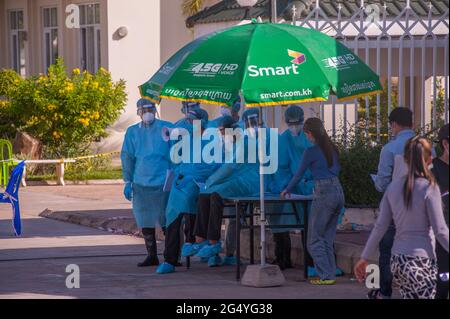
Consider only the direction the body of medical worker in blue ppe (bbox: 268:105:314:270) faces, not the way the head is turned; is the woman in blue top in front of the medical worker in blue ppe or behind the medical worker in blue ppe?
in front

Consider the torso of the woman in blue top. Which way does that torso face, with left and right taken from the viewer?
facing away from the viewer and to the left of the viewer

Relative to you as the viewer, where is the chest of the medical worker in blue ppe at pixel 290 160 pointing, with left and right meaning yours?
facing the viewer

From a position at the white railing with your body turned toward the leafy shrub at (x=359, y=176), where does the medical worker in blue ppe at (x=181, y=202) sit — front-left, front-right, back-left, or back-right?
front-right

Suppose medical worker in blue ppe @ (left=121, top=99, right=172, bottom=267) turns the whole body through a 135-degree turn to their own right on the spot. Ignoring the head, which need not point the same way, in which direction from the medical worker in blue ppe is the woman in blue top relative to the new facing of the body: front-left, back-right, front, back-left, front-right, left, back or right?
back

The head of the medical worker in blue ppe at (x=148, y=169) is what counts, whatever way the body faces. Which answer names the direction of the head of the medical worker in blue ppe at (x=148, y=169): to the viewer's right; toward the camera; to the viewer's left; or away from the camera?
toward the camera

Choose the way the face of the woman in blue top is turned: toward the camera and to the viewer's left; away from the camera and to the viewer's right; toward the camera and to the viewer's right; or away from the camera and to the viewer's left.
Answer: away from the camera and to the viewer's left

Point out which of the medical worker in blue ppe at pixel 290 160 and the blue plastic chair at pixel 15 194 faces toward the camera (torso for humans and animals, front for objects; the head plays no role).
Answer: the medical worker in blue ppe

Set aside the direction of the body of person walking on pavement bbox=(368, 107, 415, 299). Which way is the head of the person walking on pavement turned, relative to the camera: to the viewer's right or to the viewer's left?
to the viewer's left

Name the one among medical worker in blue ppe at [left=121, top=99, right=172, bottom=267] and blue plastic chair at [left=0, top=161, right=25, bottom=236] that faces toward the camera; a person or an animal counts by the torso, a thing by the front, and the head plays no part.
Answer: the medical worker in blue ppe

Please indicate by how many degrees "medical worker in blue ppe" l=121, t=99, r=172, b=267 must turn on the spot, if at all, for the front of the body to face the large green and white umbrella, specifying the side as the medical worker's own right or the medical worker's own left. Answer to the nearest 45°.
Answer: approximately 45° to the medical worker's own left

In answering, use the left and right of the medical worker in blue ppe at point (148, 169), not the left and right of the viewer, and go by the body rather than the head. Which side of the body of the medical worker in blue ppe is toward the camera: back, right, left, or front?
front

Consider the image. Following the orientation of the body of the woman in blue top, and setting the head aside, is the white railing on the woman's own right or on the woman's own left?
on the woman's own right

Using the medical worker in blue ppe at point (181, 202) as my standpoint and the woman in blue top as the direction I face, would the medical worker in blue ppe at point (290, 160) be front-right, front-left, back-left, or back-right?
front-left
